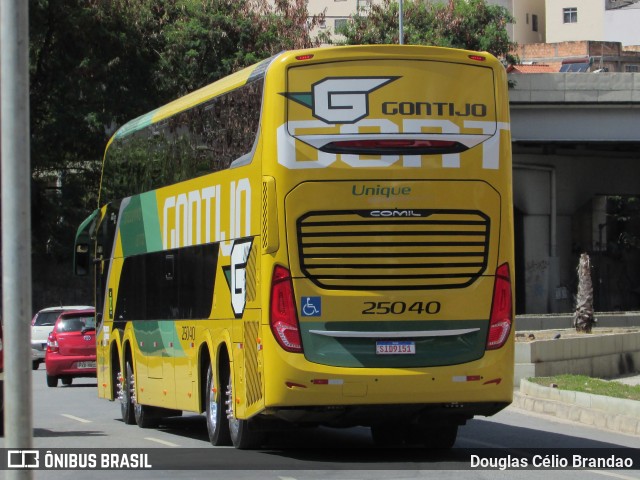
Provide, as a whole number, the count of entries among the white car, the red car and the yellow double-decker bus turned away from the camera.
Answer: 3

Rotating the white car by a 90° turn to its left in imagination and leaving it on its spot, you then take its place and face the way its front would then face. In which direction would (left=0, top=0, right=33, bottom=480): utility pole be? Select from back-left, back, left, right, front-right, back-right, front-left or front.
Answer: left

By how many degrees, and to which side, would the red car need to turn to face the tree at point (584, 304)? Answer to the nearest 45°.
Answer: approximately 90° to its right

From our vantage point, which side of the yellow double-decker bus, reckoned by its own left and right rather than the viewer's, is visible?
back

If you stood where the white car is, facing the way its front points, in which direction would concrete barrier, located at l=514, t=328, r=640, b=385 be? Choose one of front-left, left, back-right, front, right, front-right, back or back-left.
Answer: back-right

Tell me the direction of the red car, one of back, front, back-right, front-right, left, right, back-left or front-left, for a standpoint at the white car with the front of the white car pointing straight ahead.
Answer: back

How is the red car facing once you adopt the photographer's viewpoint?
facing away from the viewer

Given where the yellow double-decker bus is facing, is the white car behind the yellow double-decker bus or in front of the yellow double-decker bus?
in front

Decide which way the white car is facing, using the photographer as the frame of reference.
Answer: facing away from the viewer

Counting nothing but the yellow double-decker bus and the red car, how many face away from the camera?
2

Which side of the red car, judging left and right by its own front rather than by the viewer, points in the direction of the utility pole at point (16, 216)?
back
